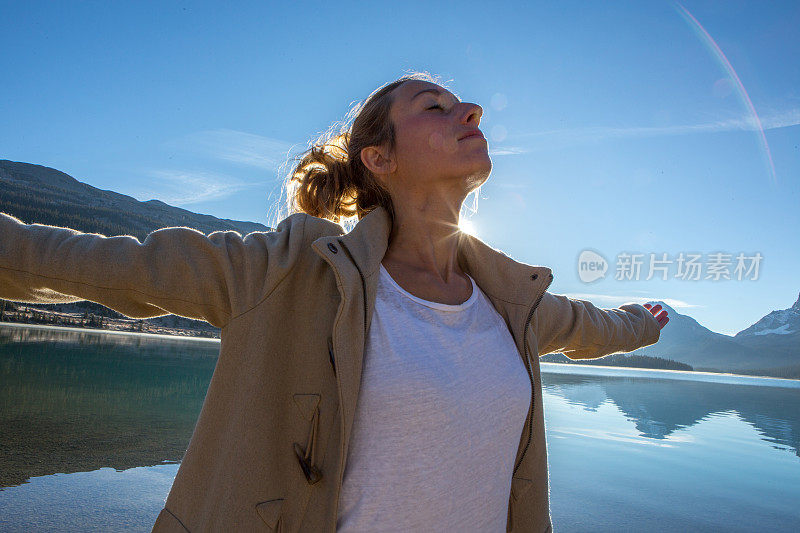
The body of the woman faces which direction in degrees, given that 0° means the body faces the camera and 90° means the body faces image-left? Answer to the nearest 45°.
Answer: approximately 315°

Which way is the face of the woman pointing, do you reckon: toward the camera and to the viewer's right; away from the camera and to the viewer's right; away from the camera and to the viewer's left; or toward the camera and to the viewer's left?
toward the camera and to the viewer's right
